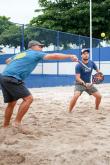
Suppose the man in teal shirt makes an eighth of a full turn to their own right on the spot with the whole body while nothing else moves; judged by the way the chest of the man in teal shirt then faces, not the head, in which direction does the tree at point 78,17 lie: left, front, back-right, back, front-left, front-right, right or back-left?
left

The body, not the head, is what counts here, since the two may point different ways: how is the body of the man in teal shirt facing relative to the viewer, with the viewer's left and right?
facing away from the viewer and to the right of the viewer

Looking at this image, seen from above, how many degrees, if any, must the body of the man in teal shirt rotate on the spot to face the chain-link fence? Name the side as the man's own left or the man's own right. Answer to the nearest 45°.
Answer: approximately 45° to the man's own left
